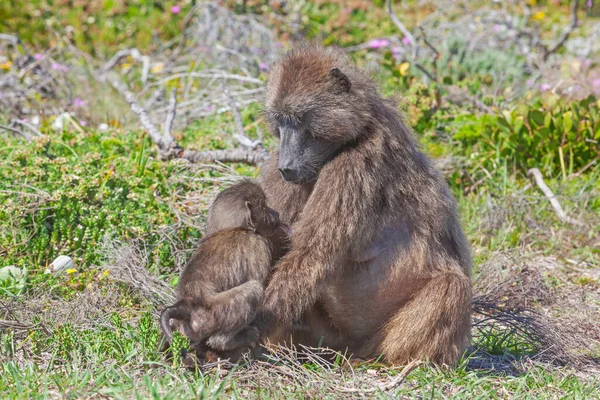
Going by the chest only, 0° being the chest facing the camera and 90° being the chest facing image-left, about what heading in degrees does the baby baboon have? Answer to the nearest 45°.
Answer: approximately 225°

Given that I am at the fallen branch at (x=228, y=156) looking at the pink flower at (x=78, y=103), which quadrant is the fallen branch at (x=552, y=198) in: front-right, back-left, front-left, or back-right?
back-right

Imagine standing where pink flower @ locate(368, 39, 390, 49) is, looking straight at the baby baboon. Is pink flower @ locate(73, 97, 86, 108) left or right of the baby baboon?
right

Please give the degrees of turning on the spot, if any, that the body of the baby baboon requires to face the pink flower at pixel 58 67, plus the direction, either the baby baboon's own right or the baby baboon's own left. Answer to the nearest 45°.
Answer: approximately 45° to the baby baboon's own left

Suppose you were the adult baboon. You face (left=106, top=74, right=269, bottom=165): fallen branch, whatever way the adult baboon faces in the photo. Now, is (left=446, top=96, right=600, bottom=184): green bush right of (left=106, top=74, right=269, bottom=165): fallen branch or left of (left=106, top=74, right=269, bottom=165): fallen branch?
right

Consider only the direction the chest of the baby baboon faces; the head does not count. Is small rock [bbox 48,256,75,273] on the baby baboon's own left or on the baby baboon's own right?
on the baby baboon's own left

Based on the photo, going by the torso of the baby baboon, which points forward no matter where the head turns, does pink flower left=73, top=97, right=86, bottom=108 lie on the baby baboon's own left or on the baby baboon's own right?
on the baby baboon's own left

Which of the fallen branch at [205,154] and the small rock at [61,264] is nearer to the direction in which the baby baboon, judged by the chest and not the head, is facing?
the fallen branch

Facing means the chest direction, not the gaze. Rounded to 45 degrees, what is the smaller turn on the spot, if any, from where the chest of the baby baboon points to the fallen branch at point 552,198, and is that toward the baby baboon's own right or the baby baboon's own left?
0° — it already faces it

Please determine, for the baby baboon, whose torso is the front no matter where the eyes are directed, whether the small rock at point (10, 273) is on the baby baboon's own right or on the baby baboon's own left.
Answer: on the baby baboon's own left

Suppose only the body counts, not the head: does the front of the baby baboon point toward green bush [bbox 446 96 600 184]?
yes

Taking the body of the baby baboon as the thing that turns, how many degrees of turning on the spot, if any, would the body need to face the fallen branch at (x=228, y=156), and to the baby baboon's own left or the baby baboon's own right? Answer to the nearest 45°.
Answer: approximately 45° to the baby baboon's own left

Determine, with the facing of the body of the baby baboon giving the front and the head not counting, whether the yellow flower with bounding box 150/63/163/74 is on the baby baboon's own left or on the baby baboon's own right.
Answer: on the baby baboon's own left
